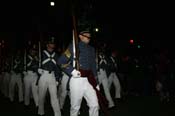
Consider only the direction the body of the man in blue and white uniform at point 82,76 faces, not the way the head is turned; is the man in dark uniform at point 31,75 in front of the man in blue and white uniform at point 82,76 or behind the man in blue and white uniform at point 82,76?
behind

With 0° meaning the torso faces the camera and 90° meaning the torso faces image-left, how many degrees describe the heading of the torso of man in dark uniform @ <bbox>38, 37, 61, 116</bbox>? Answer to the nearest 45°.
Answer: approximately 315°

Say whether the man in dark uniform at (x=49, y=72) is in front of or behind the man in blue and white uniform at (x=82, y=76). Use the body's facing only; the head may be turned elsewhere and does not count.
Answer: behind

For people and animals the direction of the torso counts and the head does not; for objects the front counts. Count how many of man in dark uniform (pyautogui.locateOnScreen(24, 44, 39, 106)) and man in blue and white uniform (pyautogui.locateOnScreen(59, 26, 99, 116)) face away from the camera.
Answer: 0

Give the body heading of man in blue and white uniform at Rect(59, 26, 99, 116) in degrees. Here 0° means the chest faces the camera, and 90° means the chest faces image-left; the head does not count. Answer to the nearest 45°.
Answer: approximately 315°

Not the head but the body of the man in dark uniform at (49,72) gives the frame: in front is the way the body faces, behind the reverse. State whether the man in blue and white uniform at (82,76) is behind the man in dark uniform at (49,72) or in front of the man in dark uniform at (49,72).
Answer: in front

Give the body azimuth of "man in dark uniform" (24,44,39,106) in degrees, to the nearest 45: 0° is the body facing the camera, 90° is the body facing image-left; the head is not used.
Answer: approximately 315°

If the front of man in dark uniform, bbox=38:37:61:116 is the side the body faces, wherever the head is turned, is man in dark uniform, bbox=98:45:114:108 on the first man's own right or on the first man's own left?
on the first man's own left
